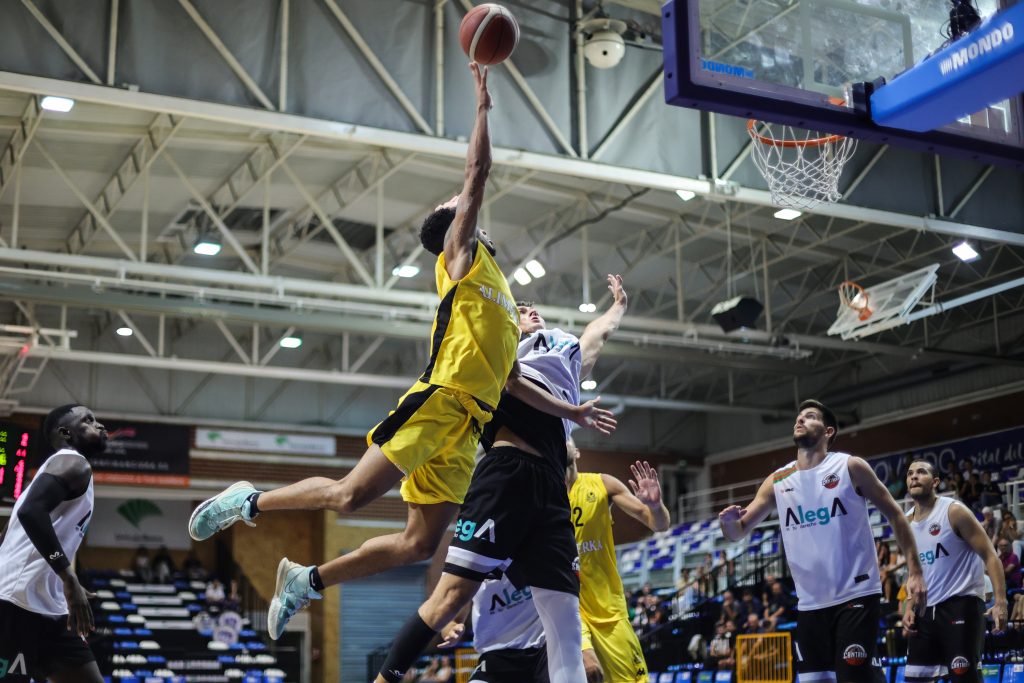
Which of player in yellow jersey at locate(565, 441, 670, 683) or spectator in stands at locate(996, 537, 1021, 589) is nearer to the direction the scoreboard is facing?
the player in yellow jersey

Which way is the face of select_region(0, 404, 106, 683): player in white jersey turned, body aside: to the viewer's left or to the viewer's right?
to the viewer's right

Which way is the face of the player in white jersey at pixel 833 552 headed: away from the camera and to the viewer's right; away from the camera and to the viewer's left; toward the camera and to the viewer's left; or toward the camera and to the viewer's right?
toward the camera and to the viewer's left

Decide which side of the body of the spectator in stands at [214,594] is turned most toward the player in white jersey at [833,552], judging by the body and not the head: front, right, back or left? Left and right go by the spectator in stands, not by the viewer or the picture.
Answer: front

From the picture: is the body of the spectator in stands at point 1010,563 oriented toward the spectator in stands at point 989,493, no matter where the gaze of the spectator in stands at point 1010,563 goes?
no

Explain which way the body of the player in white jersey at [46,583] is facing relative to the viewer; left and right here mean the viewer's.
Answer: facing to the right of the viewer

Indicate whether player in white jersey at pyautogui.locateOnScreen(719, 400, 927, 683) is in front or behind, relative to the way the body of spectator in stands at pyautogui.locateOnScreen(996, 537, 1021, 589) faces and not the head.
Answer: in front

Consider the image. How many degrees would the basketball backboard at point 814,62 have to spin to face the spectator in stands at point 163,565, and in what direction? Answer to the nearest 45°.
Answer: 0° — it already faces them

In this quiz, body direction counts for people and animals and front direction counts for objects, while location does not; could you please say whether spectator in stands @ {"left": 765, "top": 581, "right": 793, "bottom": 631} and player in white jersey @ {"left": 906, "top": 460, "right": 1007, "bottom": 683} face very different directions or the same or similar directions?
same or similar directions

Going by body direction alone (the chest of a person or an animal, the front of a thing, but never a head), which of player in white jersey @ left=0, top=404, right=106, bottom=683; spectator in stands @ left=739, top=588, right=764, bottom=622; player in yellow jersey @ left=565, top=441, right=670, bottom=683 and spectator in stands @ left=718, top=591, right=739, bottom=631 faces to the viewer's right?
the player in white jersey

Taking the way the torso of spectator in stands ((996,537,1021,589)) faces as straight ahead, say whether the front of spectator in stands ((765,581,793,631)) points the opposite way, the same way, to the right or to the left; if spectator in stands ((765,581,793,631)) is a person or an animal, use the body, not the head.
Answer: the same way

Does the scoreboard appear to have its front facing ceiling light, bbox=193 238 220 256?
no

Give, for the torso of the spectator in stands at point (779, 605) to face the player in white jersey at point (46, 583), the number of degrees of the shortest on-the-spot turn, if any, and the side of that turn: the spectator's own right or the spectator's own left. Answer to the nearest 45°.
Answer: approximately 45° to the spectator's own left

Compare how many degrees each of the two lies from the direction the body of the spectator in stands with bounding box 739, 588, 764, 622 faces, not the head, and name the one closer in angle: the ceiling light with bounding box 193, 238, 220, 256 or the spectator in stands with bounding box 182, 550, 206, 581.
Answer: the ceiling light

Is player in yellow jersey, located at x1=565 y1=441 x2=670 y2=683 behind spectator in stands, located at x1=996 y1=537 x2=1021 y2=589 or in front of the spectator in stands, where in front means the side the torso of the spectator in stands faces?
in front
